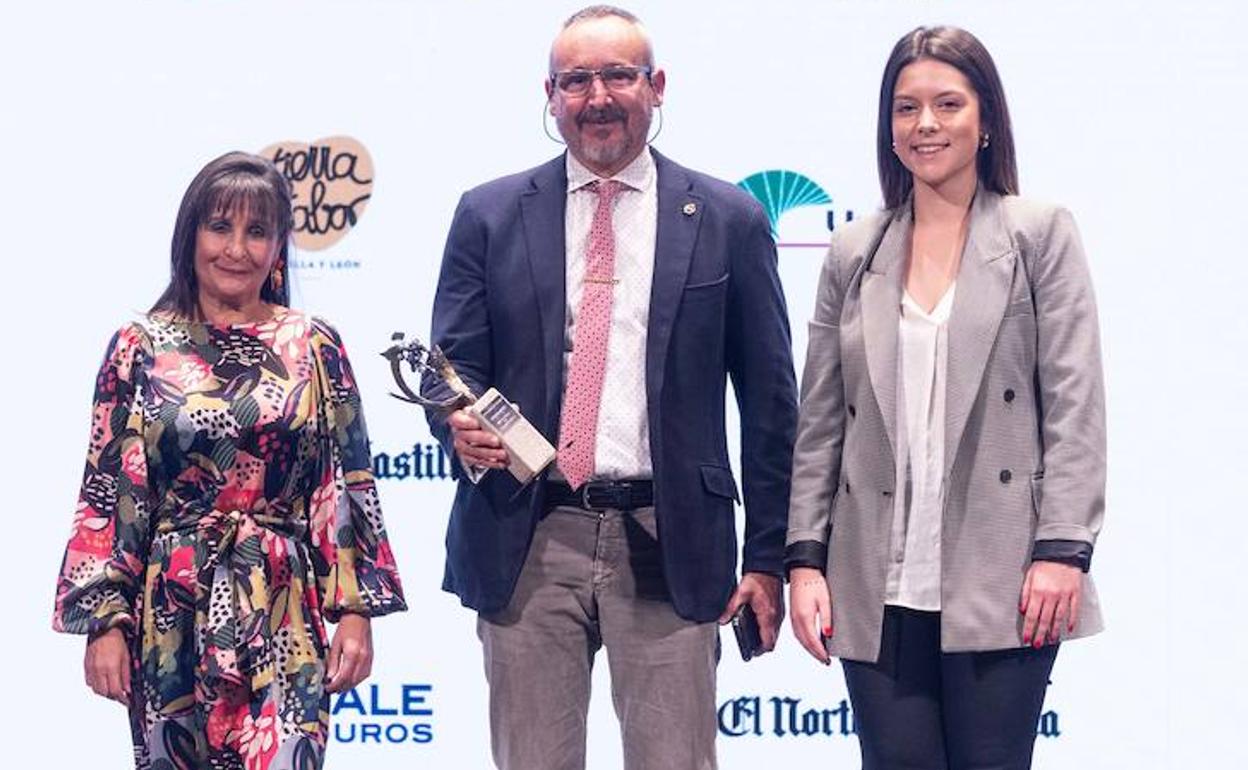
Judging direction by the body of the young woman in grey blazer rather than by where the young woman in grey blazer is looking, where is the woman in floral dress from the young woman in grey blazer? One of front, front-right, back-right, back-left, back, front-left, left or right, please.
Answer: right

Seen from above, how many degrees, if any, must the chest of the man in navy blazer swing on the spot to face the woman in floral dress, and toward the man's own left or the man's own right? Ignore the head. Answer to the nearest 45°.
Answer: approximately 90° to the man's own right

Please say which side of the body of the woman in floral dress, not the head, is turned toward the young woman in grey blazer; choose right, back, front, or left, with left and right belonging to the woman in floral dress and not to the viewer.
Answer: left

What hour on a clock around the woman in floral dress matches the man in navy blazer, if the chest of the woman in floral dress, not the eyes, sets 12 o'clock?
The man in navy blazer is roughly at 9 o'clock from the woman in floral dress.

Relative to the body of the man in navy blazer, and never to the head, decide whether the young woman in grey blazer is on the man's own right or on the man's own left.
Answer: on the man's own left

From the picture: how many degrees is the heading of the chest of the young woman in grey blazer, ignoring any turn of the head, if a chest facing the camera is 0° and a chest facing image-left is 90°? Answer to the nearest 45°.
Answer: approximately 0°

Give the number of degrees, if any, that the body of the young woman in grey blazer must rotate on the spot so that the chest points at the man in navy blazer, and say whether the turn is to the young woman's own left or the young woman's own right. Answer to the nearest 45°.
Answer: approximately 90° to the young woman's own right

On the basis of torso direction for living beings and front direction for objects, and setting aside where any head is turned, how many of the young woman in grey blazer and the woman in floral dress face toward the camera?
2
